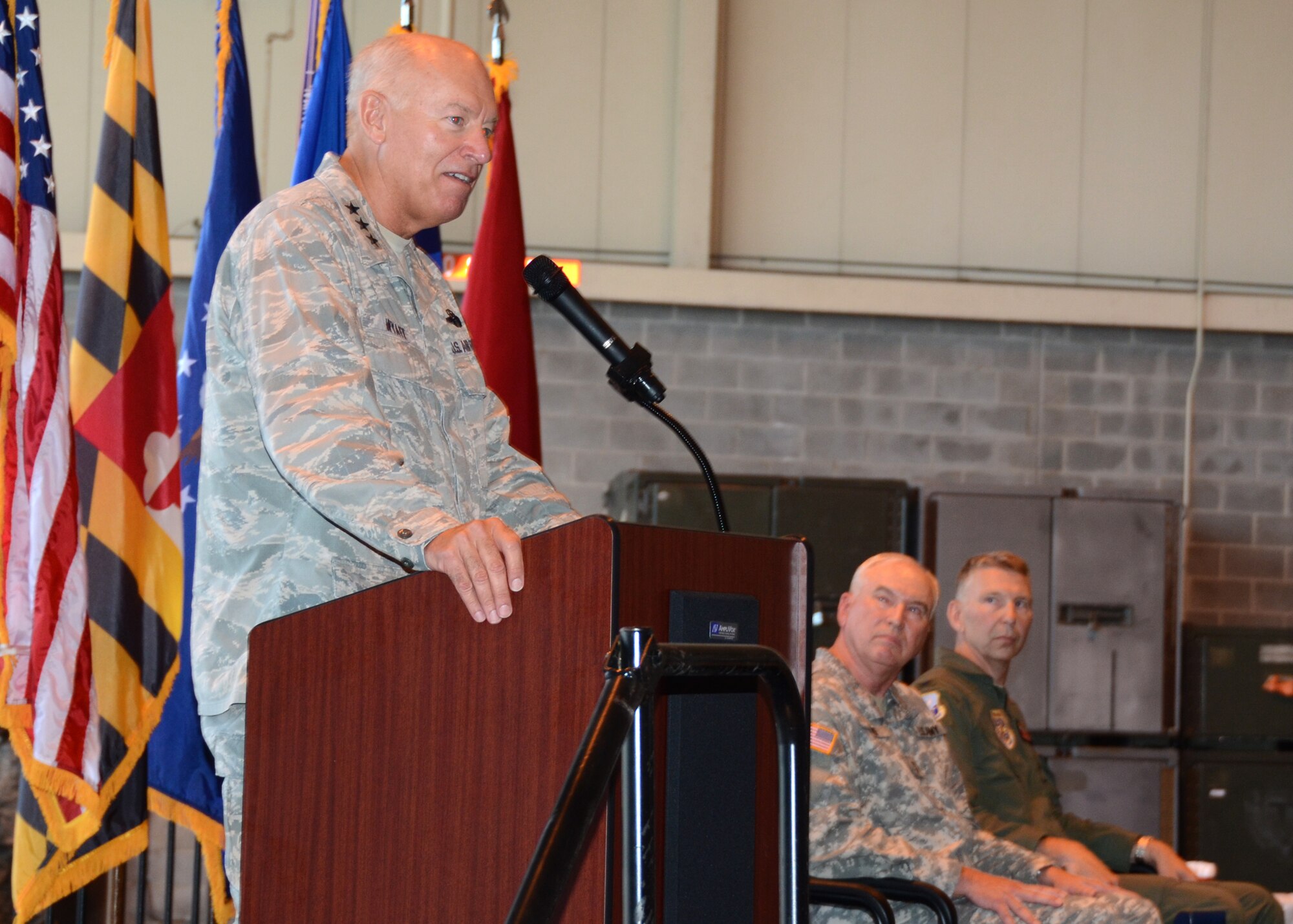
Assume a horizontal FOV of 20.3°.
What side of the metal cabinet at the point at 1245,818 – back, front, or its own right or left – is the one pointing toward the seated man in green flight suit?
front

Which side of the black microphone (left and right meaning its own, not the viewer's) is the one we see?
left

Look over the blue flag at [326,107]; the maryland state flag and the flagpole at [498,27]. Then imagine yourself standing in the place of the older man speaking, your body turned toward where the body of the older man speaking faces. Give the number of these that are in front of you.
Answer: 0

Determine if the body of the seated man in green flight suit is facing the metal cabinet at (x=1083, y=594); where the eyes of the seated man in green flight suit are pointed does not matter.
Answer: no

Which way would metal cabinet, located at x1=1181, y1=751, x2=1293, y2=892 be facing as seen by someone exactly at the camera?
facing the viewer

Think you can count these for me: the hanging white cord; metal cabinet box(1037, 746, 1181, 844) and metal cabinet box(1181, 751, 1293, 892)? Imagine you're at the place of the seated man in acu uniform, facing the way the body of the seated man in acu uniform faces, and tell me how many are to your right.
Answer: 0

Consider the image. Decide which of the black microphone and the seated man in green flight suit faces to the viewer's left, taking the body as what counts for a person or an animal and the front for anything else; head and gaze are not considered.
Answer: the black microphone

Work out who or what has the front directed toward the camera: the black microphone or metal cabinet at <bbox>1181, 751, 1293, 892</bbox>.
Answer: the metal cabinet

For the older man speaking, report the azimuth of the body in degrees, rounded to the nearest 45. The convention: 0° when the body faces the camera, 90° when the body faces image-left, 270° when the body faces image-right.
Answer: approximately 315°
